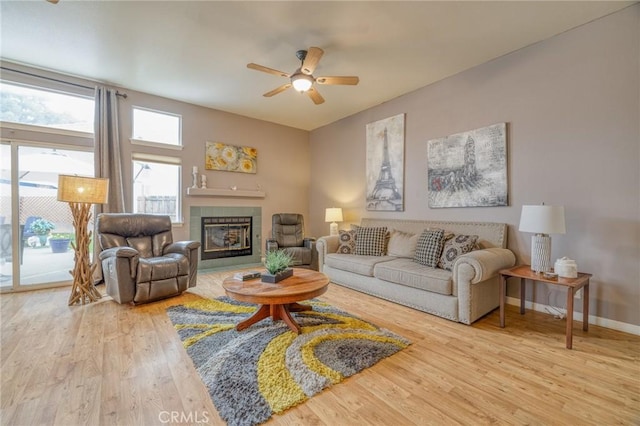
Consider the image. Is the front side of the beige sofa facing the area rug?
yes

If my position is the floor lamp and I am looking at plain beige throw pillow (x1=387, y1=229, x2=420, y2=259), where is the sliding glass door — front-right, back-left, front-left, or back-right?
back-left

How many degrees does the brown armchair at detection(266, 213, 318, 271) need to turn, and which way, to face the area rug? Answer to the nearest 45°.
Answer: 0° — it already faces it

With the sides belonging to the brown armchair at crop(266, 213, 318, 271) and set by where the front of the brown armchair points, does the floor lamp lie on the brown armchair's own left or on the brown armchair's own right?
on the brown armchair's own right

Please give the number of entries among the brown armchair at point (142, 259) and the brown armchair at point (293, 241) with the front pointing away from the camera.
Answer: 0

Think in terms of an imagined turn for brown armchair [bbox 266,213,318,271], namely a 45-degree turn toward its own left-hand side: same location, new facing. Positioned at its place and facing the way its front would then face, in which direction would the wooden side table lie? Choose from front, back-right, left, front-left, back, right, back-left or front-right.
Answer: front

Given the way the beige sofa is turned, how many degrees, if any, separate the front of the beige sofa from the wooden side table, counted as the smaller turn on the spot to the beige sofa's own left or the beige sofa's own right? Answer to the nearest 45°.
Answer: approximately 135° to the beige sofa's own left

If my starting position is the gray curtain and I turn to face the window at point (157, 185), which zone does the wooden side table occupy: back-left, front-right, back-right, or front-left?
front-right

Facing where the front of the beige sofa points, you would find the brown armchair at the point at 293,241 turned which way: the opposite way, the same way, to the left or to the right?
to the left

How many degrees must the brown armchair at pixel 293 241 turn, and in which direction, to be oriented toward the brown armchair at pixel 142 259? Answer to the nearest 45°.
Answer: approximately 45° to its right

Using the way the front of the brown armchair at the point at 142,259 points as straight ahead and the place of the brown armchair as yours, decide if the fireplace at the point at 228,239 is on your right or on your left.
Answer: on your left

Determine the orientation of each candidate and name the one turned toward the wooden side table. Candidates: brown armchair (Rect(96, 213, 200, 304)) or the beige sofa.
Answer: the brown armchair

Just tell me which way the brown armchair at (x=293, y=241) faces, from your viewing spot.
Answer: facing the viewer

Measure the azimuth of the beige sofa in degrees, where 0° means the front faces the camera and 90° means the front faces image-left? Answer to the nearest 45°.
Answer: approximately 45°

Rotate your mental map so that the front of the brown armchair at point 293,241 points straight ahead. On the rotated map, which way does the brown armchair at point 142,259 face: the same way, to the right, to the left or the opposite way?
to the left

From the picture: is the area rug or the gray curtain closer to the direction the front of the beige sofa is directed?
the area rug

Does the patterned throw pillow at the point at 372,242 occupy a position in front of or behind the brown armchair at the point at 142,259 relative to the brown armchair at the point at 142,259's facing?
in front

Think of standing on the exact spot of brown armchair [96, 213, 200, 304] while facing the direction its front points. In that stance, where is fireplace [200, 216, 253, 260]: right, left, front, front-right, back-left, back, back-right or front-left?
left

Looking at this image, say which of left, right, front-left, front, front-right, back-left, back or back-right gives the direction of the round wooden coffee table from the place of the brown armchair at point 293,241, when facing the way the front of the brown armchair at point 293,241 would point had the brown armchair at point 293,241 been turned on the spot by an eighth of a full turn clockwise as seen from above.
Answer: front-left

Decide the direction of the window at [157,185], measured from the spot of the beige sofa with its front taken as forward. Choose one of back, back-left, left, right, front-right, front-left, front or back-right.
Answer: front-right
